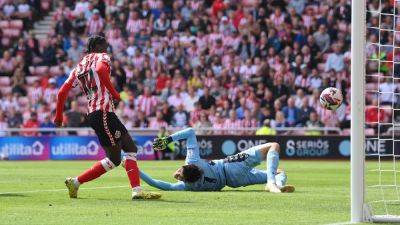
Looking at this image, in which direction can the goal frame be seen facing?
to the viewer's left

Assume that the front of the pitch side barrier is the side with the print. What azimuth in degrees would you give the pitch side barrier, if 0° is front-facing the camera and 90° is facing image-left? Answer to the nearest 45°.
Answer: approximately 0°

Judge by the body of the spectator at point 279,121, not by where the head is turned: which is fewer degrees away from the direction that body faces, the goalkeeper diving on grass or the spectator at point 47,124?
the goalkeeper diving on grass

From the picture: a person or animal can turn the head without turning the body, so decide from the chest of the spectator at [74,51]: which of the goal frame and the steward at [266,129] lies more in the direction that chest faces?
the goal frame

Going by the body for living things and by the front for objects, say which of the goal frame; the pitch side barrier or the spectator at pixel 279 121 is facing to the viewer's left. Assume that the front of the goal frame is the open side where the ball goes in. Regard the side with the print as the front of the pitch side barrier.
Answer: the goal frame

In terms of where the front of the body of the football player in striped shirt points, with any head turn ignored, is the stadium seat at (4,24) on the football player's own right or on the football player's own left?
on the football player's own left
